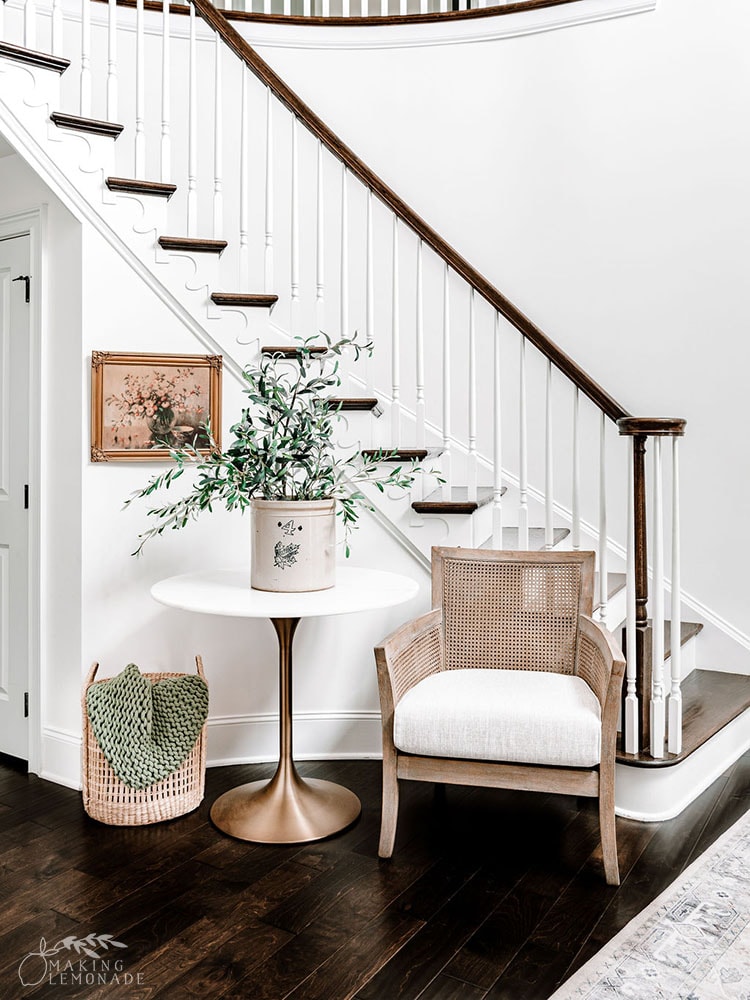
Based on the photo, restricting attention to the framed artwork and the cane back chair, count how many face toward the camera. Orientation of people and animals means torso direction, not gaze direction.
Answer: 2

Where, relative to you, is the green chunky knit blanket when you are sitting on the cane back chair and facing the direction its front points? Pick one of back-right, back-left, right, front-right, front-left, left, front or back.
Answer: right

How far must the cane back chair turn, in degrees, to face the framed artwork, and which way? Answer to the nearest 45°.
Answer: approximately 90° to its right

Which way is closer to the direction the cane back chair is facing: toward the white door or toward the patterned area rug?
the patterned area rug

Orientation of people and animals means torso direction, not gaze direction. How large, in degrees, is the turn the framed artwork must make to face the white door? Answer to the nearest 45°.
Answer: approximately 135° to its right

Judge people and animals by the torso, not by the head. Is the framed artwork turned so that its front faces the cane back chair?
no

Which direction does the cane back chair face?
toward the camera

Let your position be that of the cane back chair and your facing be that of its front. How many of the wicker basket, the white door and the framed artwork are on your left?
0

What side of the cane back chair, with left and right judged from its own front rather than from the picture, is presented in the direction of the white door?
right
